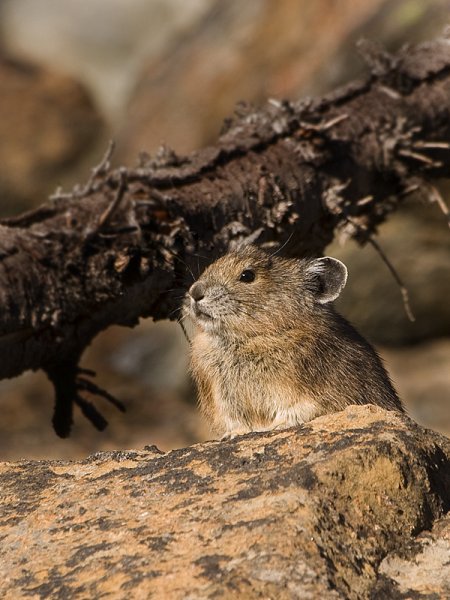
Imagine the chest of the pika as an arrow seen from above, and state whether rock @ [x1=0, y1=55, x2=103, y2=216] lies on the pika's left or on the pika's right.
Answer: on the pika's right

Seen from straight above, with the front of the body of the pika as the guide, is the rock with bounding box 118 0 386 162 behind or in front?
behind
